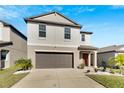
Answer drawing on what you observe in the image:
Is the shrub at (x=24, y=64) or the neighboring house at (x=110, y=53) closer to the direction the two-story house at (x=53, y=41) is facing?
the shrub

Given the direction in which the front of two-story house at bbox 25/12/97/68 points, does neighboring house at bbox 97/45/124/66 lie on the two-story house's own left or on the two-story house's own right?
on the two-story house's own left

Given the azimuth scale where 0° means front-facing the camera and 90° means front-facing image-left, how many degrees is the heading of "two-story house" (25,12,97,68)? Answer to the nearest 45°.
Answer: approximately 0°

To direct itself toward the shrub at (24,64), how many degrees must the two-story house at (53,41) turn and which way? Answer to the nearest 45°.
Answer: approximately 45° to its right
